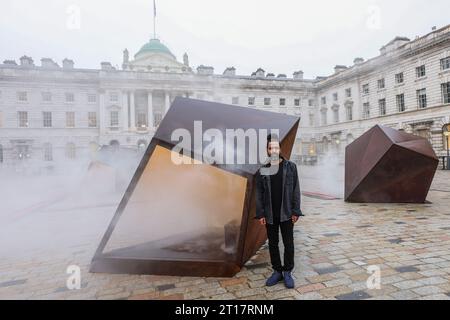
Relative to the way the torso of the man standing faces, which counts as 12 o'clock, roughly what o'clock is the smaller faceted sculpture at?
The smaller faceted sculpture is roughly at 7 o'clock from the man standing.

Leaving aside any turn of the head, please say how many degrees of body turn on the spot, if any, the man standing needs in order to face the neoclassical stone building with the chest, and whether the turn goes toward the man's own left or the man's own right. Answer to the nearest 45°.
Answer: approximately 135° to the man's own right

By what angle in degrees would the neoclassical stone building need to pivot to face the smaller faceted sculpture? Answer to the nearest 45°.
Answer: approximately 45° to its left

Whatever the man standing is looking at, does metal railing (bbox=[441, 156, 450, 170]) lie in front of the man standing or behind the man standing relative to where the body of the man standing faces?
behind

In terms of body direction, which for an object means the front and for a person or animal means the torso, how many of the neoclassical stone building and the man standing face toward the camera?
2

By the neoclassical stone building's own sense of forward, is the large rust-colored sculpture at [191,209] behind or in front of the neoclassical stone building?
in front

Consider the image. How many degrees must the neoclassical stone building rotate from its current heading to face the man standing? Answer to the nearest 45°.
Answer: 0° — it already faces them

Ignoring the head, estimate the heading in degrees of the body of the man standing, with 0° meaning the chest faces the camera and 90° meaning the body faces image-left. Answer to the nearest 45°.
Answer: approximately 0°

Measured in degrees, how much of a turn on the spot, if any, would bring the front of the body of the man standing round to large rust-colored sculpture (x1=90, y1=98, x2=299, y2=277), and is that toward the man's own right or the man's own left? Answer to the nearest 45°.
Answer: approximately 135° to the man's own right

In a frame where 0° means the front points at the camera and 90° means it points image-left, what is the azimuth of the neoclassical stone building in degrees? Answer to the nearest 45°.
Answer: approximately 0°
